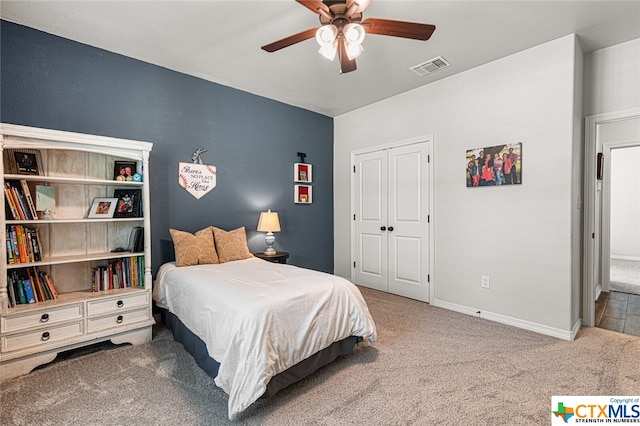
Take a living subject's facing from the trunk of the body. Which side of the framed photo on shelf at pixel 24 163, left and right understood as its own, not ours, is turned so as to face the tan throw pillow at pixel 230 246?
left

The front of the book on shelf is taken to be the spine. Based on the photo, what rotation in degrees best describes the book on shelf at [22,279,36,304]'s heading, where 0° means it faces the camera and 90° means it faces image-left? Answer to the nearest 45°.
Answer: approximately 0°

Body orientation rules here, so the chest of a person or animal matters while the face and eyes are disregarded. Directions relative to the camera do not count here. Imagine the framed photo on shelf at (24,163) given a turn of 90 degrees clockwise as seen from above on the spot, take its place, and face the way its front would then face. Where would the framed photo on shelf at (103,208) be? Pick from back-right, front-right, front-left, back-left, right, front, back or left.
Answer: back

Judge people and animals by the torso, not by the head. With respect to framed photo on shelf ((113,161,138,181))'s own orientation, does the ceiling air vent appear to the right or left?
on its left

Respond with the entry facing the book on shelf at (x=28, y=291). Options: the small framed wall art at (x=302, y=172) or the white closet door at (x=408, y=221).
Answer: the white closet door

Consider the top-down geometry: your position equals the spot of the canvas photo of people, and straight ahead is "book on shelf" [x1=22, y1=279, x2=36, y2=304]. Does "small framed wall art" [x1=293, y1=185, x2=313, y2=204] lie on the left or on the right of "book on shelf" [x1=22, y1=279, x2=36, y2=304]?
right

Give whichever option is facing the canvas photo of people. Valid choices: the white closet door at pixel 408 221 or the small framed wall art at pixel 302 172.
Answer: the small framed wall art

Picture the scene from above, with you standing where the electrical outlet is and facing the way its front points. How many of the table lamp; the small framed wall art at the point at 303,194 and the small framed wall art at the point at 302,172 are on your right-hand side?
3
